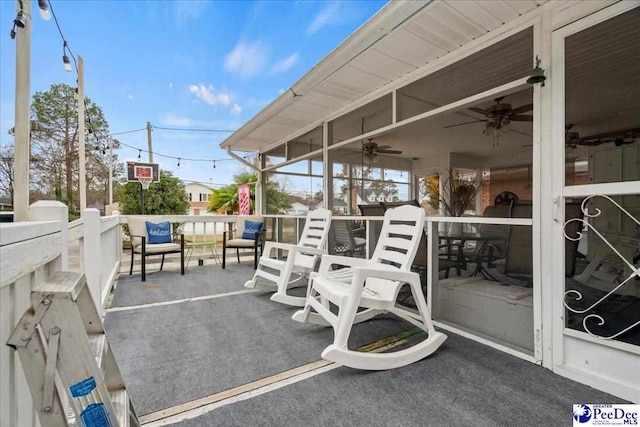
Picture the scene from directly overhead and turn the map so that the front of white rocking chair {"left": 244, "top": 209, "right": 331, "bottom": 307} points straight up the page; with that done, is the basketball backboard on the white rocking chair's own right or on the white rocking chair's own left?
on the white rocking chair's own right

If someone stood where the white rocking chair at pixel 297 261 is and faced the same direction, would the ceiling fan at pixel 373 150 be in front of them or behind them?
behind

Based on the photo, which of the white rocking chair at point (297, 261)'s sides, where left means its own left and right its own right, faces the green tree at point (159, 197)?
right

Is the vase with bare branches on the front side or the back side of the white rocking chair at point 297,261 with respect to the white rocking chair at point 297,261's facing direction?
on the back side

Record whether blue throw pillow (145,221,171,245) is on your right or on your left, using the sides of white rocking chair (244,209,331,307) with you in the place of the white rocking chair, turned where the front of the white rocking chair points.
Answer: on your right

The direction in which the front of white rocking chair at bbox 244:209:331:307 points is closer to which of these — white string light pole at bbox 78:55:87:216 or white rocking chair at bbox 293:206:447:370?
the white string light pole

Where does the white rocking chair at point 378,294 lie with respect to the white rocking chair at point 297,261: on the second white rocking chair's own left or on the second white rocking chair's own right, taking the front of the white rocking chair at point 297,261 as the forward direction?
on the second white rocking chair's own left

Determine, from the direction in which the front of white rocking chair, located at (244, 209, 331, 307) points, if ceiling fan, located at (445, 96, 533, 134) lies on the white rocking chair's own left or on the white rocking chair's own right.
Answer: on the white rocking chair's own left

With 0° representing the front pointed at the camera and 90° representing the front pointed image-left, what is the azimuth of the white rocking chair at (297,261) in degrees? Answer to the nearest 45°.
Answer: approximately 45°

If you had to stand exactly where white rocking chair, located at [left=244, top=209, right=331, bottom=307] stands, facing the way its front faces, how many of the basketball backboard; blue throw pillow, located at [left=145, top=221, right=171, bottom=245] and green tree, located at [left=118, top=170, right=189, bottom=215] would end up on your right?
3

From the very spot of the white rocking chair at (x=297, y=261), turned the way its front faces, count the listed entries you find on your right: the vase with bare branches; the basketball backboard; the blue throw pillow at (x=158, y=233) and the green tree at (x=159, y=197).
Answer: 3
